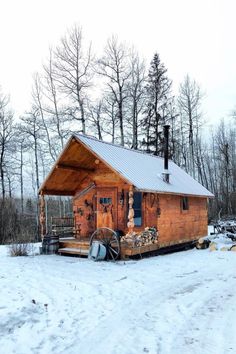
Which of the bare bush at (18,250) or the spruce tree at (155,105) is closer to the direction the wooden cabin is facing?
the bare bush

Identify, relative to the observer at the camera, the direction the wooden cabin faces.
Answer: facing the viewer and to the left of the viewer

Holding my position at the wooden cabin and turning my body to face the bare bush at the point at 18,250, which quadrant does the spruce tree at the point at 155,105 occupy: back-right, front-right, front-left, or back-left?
back-right

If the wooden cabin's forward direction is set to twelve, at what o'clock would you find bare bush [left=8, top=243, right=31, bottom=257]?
The bare bush is roughly at 1 o'clock from the wooden cabin.

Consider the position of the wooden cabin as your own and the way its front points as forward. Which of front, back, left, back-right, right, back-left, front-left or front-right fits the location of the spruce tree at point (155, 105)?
back-right

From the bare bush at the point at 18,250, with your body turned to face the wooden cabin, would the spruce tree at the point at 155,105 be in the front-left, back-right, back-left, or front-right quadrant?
front-left
